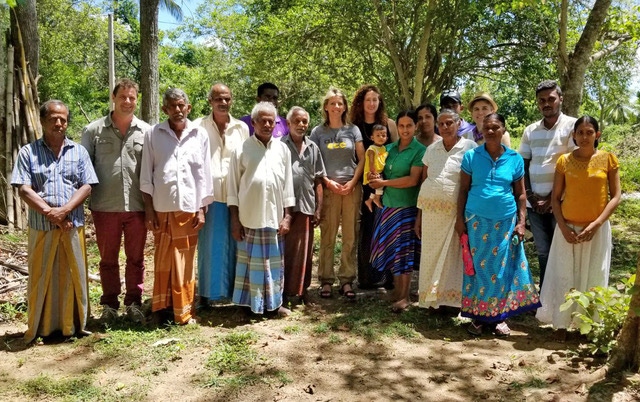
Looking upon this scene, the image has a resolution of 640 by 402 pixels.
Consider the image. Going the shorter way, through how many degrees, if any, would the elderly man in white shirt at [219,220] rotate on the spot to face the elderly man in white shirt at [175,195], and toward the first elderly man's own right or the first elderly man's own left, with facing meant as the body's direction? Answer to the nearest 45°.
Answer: approximately 45° to the first elderly man's own right

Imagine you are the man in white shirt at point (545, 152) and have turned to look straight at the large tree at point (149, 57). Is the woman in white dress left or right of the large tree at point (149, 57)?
left

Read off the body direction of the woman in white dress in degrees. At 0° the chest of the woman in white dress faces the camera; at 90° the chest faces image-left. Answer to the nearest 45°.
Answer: approximately 0°

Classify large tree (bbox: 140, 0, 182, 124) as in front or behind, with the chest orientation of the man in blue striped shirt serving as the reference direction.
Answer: behind

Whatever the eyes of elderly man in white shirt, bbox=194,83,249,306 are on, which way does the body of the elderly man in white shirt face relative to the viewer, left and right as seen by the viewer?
facing the viewer

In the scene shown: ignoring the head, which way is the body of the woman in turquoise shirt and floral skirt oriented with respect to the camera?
toward the camera

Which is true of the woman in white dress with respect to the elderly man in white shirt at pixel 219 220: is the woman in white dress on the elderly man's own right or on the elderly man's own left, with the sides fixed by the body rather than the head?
on the elderly man's own left

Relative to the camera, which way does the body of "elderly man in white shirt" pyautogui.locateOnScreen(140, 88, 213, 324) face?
toward the camera

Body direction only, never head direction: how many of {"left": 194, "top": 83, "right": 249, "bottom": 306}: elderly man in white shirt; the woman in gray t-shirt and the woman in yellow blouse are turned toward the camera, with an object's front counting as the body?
3

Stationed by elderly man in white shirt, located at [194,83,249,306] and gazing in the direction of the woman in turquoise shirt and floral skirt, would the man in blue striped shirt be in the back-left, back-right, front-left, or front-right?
back-right

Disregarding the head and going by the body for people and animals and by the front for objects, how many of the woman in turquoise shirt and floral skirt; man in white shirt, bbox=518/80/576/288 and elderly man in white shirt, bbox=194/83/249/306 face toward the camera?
3

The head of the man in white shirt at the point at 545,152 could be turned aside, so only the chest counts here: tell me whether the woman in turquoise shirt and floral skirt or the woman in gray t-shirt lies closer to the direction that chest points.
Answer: the woman in turquoise shirt and floral skirt

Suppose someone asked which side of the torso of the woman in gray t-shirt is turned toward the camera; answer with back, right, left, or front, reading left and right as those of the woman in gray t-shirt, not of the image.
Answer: front

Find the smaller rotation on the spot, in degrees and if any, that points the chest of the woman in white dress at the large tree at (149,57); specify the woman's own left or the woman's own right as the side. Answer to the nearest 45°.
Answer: approximately 135° to the woman's own right

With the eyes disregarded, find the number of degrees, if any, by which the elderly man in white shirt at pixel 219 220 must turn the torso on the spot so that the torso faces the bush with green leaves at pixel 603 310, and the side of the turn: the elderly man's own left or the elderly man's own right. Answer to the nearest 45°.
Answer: approximately 45° to the elderly man's own left
